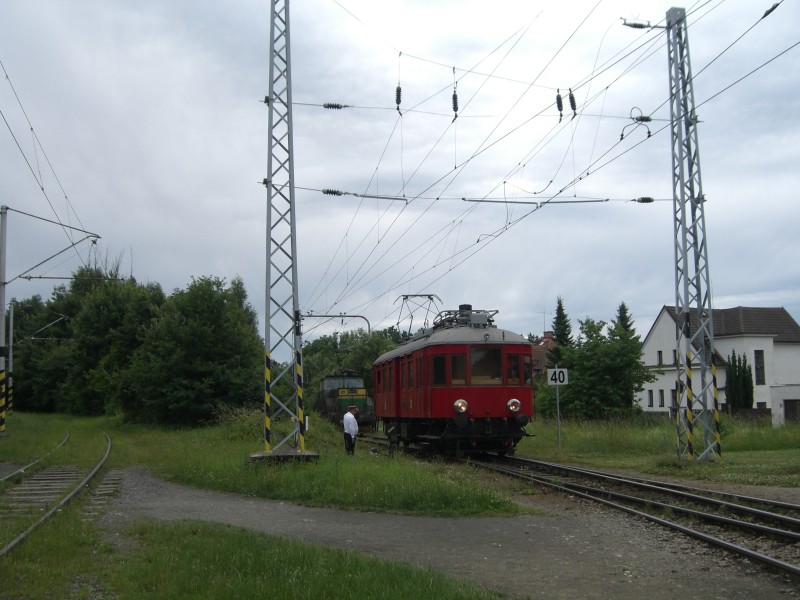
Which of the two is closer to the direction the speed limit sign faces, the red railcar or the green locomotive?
the red railcar

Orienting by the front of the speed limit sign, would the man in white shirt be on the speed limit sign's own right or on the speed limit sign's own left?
on the speed limit sign's own right

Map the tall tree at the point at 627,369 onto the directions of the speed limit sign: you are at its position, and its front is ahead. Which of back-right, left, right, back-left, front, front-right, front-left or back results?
back

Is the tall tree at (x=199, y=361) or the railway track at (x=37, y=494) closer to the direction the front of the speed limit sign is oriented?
the railway track

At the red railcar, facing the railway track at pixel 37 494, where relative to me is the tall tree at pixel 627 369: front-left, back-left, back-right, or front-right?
back-right

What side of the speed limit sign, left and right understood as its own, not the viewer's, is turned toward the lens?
front

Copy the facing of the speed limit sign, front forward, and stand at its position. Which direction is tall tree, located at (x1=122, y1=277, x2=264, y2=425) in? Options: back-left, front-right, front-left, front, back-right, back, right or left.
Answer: back-right

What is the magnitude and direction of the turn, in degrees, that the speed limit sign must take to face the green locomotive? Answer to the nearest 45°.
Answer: approximately 135° to its right

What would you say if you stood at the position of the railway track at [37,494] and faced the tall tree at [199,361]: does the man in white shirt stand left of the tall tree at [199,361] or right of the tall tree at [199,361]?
right

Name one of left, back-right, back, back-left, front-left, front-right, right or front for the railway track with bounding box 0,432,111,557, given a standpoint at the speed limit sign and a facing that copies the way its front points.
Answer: front-right
